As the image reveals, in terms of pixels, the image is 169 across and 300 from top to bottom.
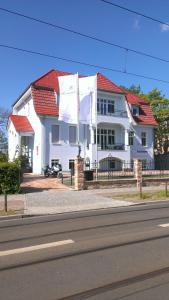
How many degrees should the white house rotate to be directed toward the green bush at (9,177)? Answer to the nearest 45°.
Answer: approximately 45° to its right

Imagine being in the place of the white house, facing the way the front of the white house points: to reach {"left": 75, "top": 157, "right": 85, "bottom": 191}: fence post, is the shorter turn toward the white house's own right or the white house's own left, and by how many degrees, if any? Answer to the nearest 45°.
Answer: approximately 45° to the white house's own right

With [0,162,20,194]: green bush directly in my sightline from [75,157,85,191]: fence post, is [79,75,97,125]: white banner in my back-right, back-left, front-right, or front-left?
back-right

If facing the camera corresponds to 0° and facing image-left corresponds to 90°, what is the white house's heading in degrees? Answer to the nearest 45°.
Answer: approximately 315°
